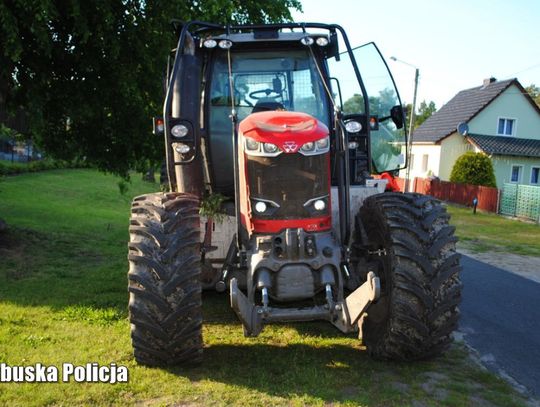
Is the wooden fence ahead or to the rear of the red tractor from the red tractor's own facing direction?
to the rear

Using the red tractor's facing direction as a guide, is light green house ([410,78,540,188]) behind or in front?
behind

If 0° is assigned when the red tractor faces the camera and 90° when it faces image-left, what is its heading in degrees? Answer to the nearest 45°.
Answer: approximately 0°

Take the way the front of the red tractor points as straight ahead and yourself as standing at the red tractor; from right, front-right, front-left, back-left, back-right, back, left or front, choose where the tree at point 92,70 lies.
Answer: back-right
